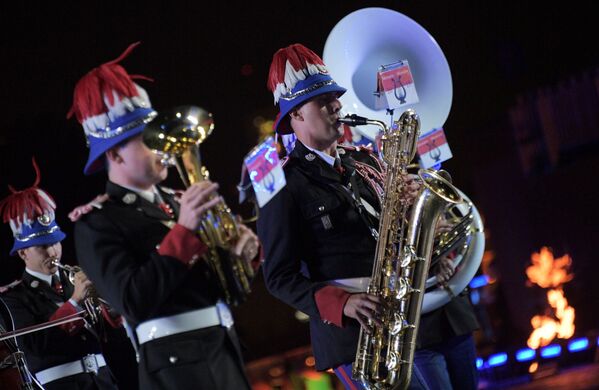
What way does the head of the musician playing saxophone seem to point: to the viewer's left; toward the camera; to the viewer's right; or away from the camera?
to the viewer's right

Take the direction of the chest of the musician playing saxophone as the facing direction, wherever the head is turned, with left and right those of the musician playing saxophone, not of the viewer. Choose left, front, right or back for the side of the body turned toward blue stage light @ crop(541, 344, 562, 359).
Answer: left

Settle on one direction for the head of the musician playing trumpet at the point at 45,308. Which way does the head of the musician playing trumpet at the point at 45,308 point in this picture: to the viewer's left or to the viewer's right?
to the viewer's right

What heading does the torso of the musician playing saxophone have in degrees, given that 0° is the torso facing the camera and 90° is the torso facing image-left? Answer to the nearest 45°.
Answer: approximately 315°

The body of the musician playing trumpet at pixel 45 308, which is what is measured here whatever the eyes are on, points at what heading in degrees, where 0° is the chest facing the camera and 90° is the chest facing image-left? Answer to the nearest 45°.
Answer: approximately 315°

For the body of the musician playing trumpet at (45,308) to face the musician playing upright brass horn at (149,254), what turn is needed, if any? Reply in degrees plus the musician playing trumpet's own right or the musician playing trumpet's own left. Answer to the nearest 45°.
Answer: approximately 45° to the musician playing trumpet's own right

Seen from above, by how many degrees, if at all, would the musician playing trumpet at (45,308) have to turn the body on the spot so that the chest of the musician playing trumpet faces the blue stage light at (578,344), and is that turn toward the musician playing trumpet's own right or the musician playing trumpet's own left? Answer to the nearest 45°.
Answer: approximately 45° to the musician playing trumpet's own left
